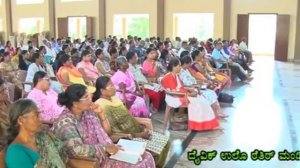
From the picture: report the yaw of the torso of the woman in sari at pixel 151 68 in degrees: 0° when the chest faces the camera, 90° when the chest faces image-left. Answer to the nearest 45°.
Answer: approximately 315°

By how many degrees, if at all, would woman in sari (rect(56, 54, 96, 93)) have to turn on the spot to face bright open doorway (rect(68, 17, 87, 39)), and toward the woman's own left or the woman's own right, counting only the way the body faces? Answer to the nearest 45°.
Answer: approximately 135° to the woman's own left

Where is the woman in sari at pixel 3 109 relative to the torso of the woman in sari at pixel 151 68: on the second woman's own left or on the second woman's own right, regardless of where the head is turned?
on the second woman's own right

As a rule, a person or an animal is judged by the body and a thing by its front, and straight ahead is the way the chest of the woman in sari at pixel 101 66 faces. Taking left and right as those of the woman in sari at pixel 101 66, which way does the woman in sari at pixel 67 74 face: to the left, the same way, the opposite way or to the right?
the same way

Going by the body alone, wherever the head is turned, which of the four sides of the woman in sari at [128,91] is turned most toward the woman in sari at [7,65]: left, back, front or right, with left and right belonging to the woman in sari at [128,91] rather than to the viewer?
back

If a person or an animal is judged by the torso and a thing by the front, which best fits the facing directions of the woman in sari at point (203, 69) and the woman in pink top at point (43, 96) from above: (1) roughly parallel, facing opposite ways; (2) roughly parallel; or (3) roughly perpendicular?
roughly parallel

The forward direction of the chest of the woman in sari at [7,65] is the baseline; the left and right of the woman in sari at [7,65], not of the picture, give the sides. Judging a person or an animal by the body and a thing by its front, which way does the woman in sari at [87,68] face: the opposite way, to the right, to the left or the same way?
the same way

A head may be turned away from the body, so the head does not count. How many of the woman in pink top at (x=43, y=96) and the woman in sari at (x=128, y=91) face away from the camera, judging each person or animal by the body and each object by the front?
0

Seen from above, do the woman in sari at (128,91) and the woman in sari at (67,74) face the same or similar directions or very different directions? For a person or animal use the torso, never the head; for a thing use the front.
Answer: same or similar directions

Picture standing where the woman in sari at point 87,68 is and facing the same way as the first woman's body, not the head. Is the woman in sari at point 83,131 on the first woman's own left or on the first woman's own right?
on the first woman's own right

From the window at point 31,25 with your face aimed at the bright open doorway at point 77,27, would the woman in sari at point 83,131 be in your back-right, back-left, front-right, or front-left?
front-right

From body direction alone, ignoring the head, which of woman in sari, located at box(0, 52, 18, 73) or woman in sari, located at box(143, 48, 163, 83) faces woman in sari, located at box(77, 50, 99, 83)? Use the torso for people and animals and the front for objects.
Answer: woman in sari, located at box(0, 52, 18, 73)

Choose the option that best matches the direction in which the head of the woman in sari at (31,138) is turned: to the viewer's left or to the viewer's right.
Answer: to the viewer's right

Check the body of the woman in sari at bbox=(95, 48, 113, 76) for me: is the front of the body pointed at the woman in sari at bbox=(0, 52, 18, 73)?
no

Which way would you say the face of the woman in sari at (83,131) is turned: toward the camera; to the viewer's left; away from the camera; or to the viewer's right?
to the viewer's right

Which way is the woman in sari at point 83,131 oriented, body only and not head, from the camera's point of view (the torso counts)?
to the viewer's right

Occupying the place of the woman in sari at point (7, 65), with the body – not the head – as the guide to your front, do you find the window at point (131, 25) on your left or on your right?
on your left

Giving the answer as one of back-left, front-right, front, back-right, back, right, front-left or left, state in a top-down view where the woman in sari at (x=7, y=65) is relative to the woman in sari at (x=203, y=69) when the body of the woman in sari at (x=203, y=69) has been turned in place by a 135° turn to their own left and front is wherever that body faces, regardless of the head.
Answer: left

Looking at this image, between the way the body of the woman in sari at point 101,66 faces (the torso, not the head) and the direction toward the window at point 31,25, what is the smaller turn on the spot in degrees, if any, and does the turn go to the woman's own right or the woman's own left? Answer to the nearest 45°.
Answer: approximately 135° to the woman's own left

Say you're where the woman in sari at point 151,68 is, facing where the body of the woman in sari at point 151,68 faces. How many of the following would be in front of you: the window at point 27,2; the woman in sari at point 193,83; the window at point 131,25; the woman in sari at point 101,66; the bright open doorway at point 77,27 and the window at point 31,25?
1

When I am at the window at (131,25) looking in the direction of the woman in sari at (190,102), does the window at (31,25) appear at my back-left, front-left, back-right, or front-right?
back-right
